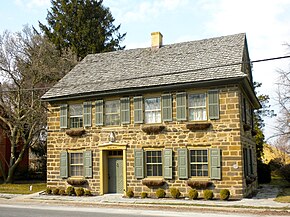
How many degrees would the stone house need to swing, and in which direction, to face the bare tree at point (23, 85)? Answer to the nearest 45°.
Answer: approximately 135° to its right

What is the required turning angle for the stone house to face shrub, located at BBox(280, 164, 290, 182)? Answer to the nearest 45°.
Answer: approximately 135° to its left

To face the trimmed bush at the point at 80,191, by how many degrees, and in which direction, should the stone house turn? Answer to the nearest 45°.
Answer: approximately 90° to its right

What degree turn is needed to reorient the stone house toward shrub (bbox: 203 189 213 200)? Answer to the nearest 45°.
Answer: approximately 45° to its left

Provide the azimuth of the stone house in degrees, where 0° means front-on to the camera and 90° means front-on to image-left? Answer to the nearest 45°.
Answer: approximately 0°

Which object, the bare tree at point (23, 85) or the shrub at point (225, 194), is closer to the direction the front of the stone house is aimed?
the shrub
